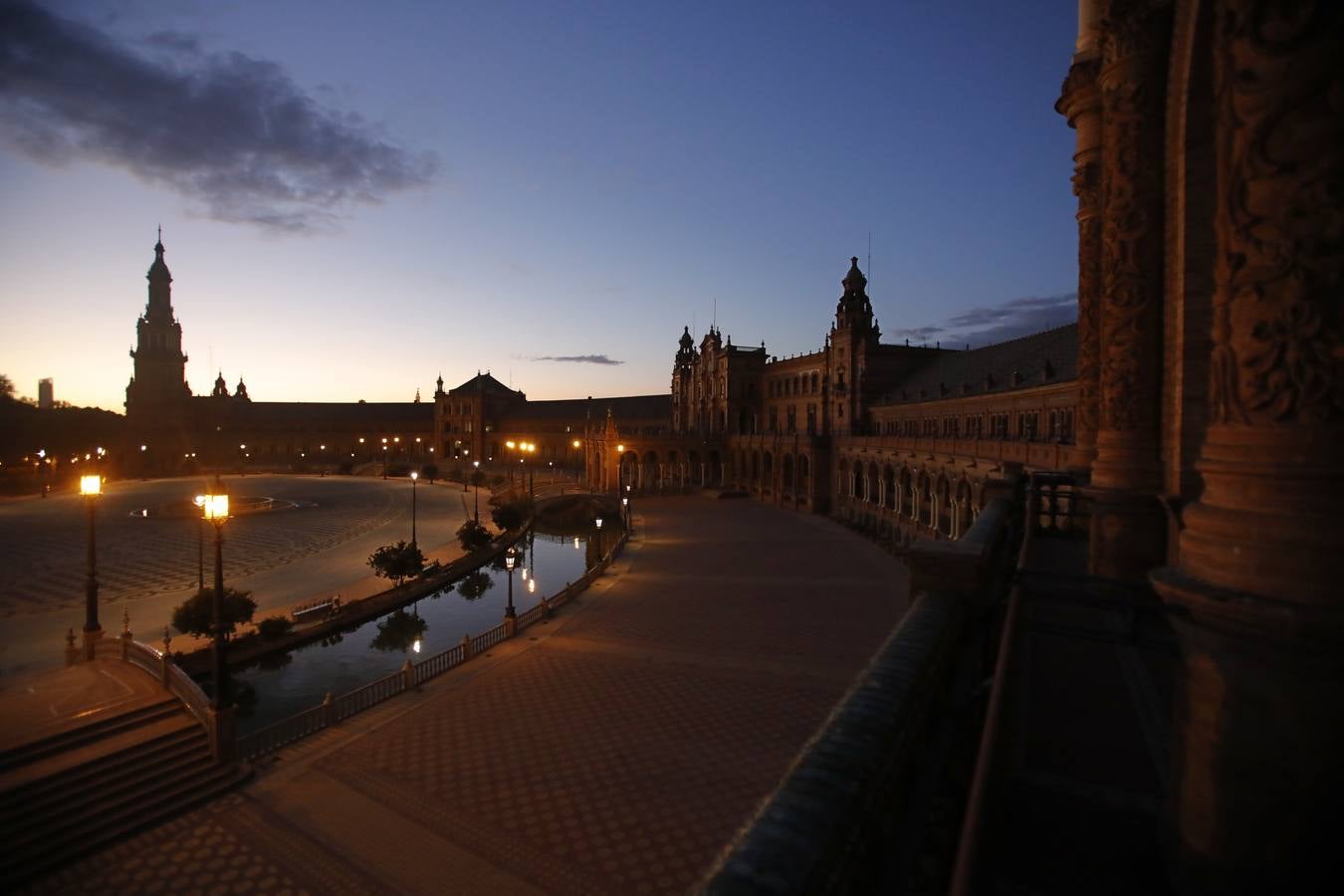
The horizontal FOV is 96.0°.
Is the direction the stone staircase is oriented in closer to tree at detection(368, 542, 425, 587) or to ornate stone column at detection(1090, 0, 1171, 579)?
the ornate stone column

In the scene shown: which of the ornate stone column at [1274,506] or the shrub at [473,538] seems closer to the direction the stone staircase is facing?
the ornate stone column

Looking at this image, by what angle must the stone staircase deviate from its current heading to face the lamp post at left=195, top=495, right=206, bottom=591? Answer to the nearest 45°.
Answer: approximately 135° to its left

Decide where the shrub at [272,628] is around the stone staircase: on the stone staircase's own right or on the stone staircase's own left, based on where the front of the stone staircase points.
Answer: on the stone staircase's own left

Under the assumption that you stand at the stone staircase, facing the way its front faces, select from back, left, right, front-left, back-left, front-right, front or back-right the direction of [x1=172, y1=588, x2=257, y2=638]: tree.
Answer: back-left
